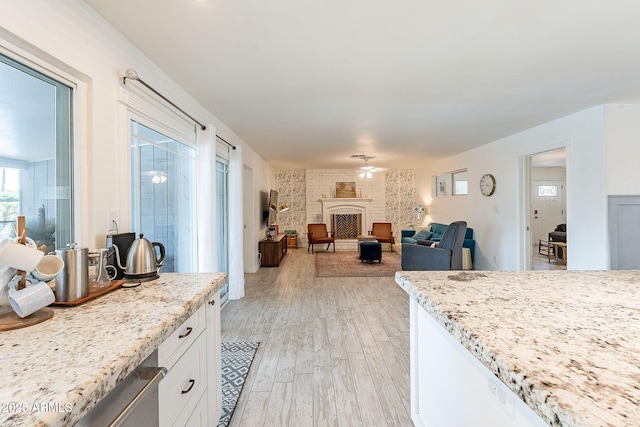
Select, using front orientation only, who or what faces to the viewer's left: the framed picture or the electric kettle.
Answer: the electric kettle

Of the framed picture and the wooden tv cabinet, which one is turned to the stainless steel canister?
the framed picture

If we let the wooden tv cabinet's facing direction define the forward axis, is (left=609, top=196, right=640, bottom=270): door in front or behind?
in front

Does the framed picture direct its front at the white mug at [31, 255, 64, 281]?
yes

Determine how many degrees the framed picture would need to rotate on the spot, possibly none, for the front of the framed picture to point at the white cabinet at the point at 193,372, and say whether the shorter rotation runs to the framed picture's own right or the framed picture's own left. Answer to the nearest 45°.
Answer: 0° — it already faces it

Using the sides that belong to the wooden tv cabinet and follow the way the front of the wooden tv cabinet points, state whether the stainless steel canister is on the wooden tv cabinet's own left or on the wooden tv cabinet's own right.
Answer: on the wooden tv cabinet's own right

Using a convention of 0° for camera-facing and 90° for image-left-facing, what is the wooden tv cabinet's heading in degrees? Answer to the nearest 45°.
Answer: approximately 270°

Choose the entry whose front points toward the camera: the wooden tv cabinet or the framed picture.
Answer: the framed picture

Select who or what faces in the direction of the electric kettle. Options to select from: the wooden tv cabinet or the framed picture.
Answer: the framed picture

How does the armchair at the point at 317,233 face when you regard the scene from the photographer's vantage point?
facing the viewer and to the right of the viewer

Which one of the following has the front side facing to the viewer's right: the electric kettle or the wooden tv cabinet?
the wooden tv cabinet

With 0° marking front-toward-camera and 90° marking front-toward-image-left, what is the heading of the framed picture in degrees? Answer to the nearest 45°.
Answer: approximately 0°

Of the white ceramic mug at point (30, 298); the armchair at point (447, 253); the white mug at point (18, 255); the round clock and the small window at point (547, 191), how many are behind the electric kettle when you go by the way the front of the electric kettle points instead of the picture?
3

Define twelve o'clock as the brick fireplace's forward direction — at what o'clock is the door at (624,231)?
The door is roughly at 11 o'clock from the brick fireplace.

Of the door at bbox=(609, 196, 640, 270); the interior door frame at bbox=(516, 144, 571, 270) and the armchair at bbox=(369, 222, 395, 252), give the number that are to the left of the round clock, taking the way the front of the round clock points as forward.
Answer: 2

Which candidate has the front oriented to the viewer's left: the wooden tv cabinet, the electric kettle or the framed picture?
the electric kettle

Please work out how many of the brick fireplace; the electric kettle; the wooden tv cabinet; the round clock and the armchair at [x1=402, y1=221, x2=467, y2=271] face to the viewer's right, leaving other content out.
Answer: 1

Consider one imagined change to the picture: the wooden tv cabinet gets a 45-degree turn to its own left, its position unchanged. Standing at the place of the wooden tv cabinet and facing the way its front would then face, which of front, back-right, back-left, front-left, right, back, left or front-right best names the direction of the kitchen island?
back-right
